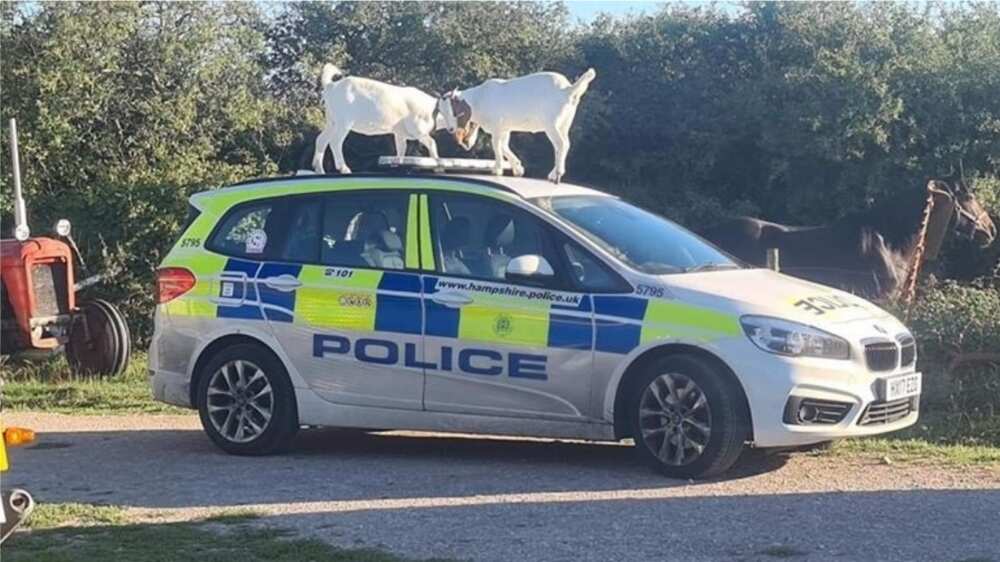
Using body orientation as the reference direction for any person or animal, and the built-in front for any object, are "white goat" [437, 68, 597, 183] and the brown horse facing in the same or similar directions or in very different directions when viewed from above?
very different directions

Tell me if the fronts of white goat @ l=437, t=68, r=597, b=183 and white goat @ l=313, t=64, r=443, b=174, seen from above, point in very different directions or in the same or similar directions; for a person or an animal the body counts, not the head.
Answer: very different directions

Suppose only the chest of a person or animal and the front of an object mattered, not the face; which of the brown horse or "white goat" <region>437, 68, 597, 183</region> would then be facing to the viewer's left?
the white goat

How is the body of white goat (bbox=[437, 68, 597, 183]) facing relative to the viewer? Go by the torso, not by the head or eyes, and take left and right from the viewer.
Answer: facing to the left of the viewer

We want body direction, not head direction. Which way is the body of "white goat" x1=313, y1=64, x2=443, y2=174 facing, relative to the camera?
to the viewer's right

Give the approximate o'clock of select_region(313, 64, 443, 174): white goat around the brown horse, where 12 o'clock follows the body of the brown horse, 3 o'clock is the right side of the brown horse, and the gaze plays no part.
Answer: The white goat is roughly at 4 o'clock from the brown horse.

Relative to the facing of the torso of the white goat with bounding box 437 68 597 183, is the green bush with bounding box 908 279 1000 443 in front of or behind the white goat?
behind

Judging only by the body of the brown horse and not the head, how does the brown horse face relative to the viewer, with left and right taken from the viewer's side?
facing to the right of the viewer

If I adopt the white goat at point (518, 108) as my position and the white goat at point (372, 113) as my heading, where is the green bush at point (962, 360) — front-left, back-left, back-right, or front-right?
back-right

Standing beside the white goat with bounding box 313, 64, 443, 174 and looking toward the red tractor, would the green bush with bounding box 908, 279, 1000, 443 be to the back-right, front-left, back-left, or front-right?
back-right
